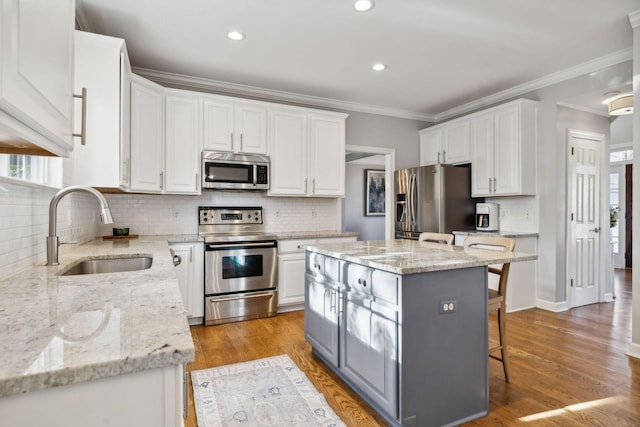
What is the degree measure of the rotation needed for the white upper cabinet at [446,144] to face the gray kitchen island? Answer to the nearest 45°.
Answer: approximately 45° to its left

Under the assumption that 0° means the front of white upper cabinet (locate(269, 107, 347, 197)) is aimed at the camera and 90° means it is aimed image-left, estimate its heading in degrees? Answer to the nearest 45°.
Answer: approximately 0°

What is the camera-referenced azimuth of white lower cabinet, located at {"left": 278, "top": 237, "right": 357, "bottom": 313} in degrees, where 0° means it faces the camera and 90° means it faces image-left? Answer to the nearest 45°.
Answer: approximately 0°

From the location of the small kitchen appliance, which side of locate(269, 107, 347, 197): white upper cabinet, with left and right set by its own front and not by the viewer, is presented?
left

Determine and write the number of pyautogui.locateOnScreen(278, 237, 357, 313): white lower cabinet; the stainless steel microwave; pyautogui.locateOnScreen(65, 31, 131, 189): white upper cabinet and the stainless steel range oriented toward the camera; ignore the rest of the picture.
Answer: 3
